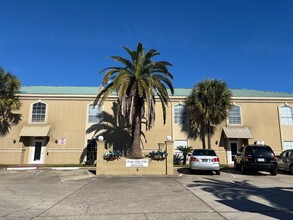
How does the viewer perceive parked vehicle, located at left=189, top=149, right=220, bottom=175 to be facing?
facing away from the viewer

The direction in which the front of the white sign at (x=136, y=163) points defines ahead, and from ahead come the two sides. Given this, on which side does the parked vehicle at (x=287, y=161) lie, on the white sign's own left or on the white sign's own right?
on the white sign's own left

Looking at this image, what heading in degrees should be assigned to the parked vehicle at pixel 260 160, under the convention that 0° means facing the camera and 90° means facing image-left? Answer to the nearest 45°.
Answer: approximately 135°

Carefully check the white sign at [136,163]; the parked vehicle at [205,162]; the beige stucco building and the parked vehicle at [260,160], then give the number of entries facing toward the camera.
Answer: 2

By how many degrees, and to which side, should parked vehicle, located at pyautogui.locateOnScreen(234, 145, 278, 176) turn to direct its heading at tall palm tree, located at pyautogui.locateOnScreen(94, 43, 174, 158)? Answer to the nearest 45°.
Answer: approximately 45° to its left
